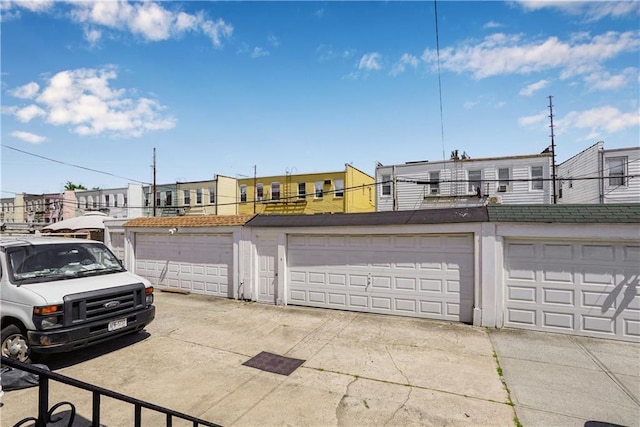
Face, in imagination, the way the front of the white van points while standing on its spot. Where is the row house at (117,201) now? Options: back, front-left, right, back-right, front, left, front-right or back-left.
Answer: back-left

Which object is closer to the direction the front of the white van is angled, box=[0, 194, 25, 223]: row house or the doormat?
the doormat

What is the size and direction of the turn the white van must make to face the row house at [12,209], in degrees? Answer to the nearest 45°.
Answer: approximately 135° to its left

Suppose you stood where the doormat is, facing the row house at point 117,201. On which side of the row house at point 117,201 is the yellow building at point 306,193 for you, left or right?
right

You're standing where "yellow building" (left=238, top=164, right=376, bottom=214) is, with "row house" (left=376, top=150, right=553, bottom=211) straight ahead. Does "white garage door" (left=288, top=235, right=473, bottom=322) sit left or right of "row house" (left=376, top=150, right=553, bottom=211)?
right

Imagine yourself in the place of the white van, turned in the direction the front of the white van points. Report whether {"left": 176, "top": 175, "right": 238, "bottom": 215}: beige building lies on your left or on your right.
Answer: on your left

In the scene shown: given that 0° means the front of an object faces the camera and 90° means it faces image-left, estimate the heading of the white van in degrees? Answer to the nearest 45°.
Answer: approximately 315°

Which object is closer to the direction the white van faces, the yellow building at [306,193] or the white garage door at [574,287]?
the white garage door
